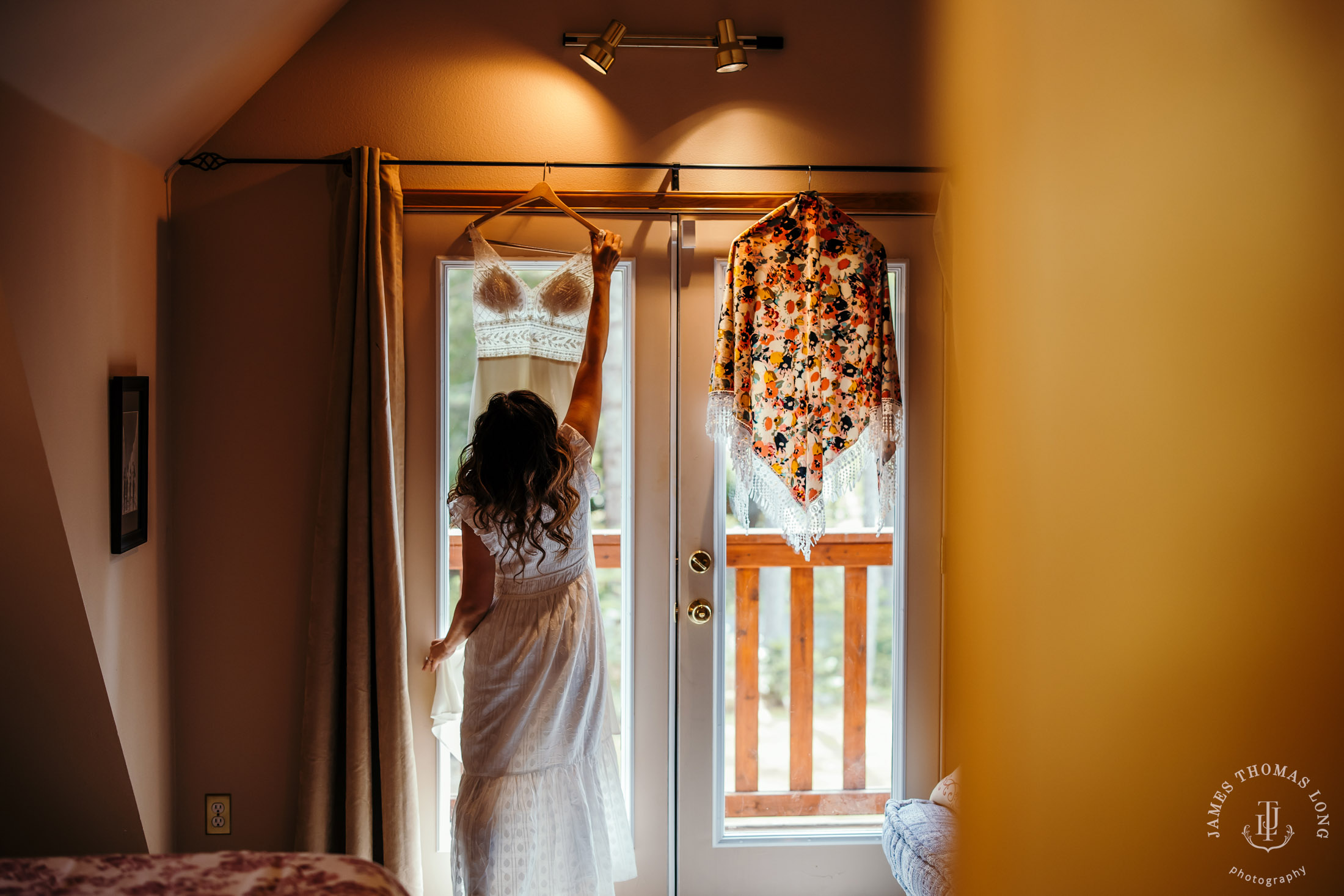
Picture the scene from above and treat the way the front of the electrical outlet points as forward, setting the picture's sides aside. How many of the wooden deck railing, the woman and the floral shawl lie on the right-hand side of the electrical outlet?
0

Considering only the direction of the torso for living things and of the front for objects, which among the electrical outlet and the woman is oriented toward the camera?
the electrical outlet

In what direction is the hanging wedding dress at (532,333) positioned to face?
toward the camera

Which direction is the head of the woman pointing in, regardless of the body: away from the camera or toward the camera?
away from the camera

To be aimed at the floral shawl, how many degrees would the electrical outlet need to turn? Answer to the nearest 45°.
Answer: approximately 45° to its left

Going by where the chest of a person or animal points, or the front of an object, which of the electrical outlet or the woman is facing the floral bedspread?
the electrical outlet

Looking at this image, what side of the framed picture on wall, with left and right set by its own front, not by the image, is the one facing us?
right

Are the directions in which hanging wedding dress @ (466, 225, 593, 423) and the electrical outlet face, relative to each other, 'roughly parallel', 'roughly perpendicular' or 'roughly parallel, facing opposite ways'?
roughly parallel

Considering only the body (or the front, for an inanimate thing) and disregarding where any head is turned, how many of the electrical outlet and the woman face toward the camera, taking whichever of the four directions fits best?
1

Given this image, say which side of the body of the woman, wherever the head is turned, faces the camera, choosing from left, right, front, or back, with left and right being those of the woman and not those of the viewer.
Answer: back
